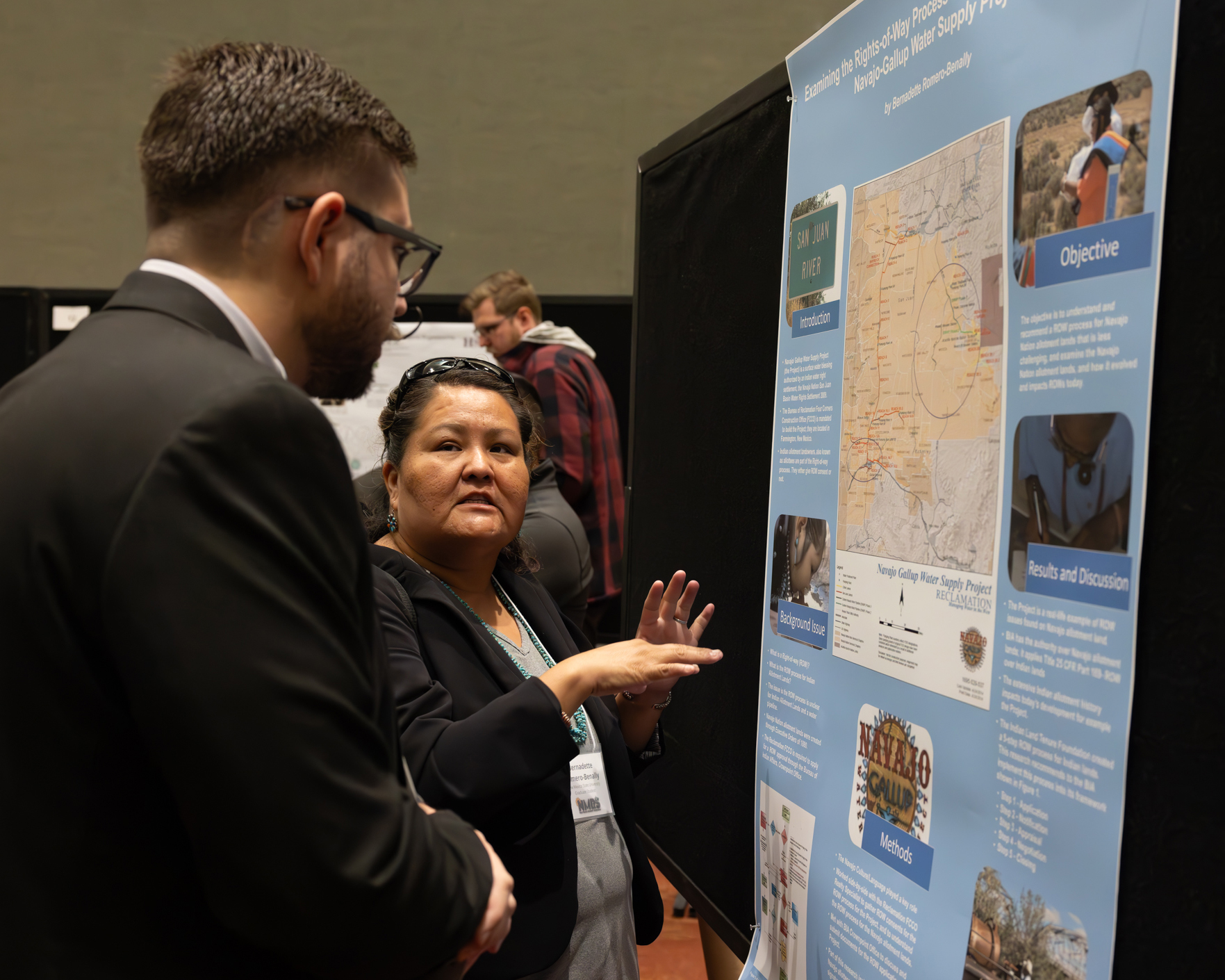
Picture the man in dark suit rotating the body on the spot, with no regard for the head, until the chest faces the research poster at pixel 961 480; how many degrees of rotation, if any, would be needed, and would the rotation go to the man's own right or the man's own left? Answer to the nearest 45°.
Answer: approximately 45° to the man's own right

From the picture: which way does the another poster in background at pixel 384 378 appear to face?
toward the camera

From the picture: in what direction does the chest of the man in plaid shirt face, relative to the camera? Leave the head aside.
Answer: to the viewer's left

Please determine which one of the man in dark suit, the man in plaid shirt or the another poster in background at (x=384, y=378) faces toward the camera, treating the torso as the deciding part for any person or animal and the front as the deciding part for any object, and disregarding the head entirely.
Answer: the another poster in background

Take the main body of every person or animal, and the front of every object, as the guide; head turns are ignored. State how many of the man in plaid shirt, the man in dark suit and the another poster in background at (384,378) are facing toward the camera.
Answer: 1

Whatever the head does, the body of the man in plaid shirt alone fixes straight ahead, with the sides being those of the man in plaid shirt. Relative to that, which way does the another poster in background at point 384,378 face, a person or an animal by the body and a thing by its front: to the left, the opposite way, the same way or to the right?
to the left

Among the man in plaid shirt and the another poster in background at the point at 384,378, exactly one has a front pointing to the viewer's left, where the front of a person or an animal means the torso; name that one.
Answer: the man in plaid shirt

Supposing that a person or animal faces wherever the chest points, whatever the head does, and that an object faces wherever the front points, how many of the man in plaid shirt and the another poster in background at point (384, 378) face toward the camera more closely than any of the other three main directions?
1

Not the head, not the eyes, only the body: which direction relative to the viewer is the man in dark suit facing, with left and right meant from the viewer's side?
facing away from the viewer and to the right of the viewer

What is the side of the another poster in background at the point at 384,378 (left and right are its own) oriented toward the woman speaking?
front

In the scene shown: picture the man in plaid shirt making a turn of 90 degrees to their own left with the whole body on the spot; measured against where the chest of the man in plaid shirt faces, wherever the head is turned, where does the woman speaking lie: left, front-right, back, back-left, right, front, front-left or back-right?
front

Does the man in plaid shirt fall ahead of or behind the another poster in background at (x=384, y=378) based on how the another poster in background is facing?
ahead

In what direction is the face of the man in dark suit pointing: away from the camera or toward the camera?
away from the camera

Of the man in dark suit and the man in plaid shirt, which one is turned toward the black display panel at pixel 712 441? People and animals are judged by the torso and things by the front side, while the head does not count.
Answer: the man in dark suit

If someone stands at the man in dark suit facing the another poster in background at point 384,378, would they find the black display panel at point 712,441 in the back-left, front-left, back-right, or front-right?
front-right

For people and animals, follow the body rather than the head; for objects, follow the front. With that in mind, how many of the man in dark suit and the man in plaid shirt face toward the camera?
0
